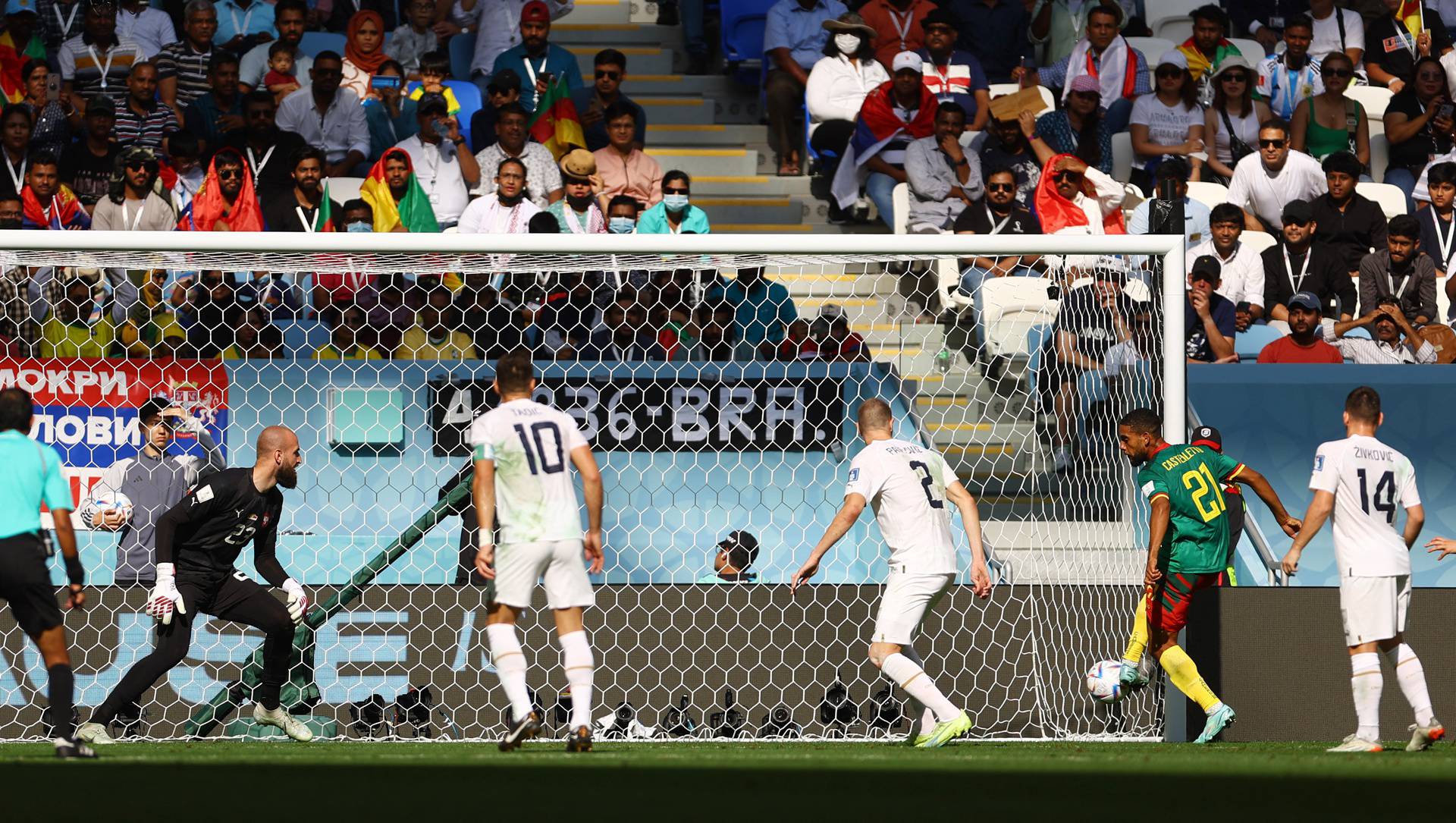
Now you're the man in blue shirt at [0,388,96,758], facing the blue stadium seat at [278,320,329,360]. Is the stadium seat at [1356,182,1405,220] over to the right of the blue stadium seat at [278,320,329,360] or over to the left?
right

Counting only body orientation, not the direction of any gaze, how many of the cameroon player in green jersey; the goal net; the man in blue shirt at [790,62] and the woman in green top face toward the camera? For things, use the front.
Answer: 3

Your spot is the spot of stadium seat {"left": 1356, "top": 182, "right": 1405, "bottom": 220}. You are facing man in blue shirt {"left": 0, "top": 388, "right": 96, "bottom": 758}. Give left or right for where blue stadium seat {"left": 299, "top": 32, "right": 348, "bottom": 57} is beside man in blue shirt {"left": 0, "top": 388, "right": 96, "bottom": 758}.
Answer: right

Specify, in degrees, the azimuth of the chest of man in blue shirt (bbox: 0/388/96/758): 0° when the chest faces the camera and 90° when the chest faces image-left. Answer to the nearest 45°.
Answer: approximately 225°

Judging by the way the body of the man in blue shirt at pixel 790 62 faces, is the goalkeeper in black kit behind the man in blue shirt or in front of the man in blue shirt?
in front

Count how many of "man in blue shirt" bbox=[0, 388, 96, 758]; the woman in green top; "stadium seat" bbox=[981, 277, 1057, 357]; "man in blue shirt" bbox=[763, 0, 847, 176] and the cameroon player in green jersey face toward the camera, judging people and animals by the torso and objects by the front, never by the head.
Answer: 3

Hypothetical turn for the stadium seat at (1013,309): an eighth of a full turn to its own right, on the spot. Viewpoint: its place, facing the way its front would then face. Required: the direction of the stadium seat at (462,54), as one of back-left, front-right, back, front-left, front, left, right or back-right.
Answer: right

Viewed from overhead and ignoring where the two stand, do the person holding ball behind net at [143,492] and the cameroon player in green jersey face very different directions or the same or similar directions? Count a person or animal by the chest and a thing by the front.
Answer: very different directions

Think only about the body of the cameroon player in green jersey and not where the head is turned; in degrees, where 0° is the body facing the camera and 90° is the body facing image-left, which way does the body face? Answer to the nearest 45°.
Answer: approximately 135°

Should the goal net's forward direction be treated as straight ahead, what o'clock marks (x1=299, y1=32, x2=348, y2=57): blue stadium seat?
The blue stadium seat is roughly at 5 o'clock from the goal net.

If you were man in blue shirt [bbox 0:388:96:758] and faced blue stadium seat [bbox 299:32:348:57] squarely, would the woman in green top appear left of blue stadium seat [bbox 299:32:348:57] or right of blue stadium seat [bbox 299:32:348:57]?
right

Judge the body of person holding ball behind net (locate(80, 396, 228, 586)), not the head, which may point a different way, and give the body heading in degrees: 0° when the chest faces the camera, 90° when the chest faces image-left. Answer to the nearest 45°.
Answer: approximately 0°
